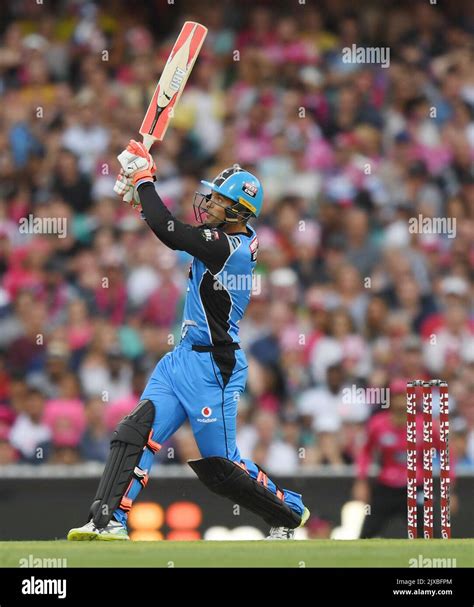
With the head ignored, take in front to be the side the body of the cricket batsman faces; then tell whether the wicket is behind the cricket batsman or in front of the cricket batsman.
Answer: behind
